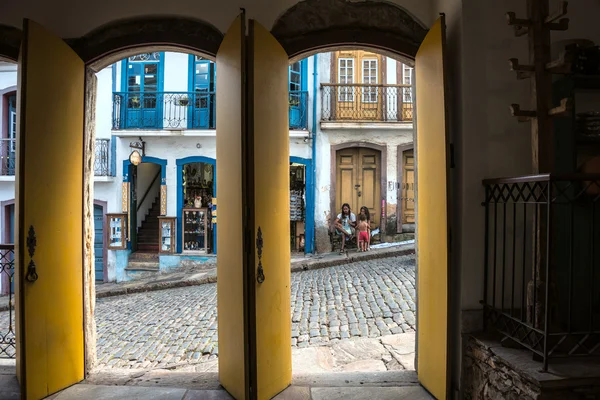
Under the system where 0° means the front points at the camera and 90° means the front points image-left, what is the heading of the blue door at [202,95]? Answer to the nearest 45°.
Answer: approximately 0°

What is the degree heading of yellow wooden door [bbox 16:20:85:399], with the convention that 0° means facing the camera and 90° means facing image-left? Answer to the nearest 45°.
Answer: approximately 315°

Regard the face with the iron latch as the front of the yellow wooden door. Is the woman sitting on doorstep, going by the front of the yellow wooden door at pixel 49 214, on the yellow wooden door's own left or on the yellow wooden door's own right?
on the yellow wooden door's own left

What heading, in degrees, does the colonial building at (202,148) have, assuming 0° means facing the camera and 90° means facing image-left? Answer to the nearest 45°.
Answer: approximately 0°

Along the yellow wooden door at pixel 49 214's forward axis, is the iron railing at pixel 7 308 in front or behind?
behind

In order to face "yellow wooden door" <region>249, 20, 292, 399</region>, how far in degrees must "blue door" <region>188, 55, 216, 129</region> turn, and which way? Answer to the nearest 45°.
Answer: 0° — it already faces it
